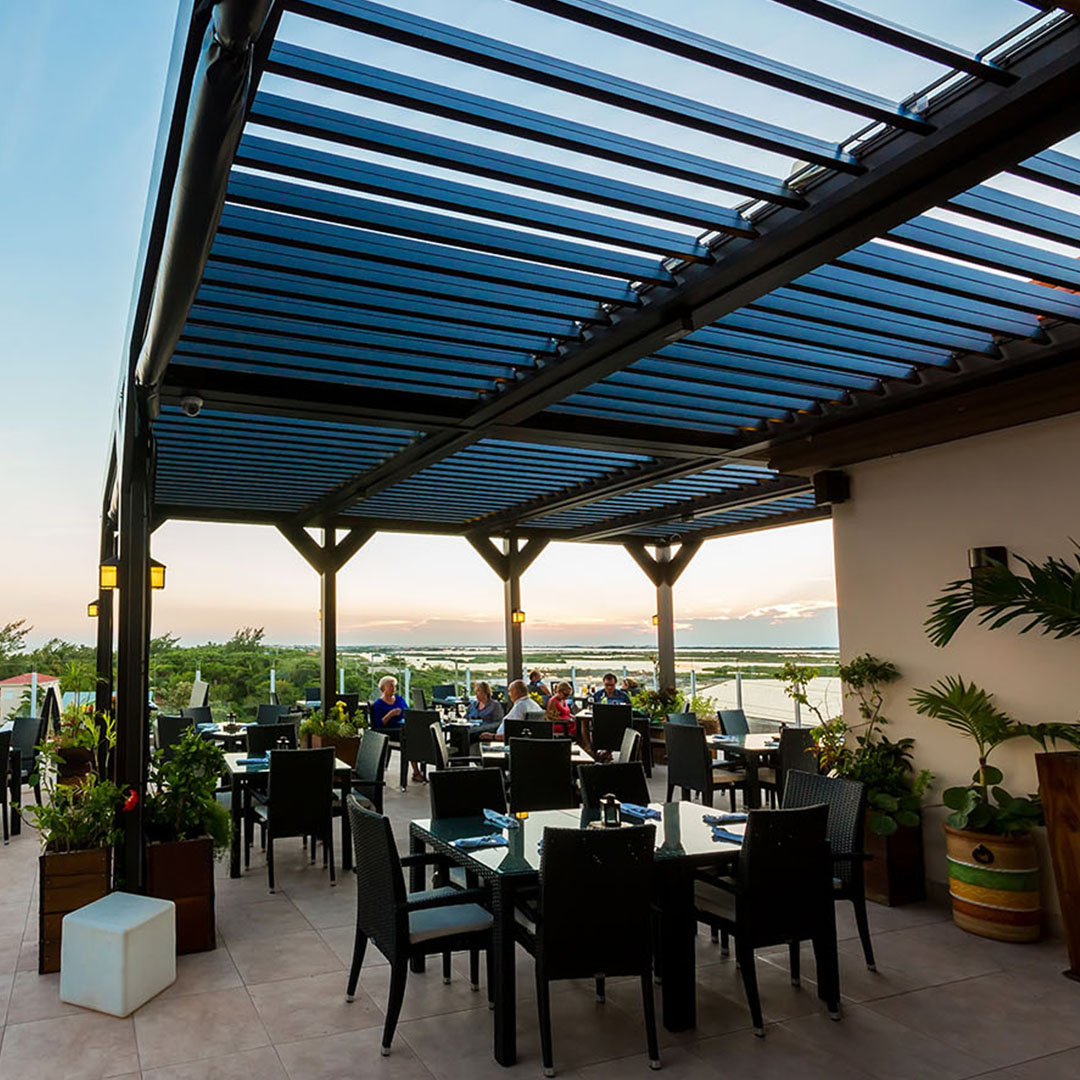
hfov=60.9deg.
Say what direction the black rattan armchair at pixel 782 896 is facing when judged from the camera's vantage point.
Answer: facing away from the viewer and to the left of the viewer

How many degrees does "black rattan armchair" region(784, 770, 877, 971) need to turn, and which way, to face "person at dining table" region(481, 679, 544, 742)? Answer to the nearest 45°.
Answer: approximately 90° to its right

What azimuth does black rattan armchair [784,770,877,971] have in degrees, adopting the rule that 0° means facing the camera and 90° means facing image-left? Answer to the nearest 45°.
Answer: approximately 45°

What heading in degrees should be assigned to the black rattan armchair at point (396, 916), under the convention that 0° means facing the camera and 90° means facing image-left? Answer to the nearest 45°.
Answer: approximately 225°

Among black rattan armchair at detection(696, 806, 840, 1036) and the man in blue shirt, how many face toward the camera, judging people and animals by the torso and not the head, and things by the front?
1

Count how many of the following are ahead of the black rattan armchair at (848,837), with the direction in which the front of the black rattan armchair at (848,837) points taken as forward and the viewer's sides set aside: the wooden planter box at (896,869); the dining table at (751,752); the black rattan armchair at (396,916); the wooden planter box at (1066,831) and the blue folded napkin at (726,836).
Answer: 2

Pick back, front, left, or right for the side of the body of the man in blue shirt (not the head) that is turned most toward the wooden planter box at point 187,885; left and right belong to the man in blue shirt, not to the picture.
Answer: front

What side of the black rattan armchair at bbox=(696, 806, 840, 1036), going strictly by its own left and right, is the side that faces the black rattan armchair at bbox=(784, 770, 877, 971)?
right

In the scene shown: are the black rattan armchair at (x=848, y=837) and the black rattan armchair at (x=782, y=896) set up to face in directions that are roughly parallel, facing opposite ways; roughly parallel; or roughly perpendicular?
roughly perpendicular

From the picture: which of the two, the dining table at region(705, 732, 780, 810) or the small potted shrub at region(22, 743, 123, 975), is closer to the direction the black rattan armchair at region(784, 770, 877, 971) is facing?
the small potted shrub

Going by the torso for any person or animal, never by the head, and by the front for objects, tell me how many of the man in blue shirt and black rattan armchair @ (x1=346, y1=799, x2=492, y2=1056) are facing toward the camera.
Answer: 1

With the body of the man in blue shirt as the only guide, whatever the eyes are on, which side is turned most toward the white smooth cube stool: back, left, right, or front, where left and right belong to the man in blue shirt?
front
